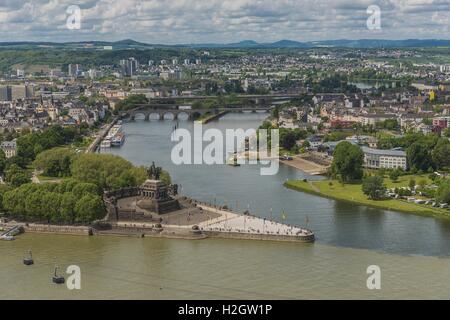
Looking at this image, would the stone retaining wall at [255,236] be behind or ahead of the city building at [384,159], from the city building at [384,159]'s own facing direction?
ahead

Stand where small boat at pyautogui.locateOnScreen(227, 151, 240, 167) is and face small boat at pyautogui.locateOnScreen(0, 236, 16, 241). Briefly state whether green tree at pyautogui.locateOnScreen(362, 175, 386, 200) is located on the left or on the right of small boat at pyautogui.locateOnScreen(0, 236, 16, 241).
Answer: left

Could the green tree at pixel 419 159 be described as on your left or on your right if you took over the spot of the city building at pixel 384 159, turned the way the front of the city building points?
on your left

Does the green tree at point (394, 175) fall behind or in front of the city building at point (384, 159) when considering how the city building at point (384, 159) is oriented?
in front

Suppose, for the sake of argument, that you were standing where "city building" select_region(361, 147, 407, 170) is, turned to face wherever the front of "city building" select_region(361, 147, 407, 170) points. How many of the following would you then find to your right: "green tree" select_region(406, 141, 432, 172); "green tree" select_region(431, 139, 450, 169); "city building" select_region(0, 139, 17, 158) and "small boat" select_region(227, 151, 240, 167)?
2

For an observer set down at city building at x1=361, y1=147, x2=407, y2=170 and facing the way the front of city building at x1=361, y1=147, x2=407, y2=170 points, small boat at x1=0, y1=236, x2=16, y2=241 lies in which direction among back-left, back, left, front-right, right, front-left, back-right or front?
front-right

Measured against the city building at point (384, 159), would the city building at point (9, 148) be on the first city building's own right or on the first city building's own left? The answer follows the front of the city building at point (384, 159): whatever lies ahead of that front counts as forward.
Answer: on the first city building's own right

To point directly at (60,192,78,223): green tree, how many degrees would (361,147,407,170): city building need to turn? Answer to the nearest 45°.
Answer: approximately 45° to its right

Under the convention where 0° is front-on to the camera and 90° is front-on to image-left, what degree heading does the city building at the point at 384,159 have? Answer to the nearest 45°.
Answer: approximately 0°

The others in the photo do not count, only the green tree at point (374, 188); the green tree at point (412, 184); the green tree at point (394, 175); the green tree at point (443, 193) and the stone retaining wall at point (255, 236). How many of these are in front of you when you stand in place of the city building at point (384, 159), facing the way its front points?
5

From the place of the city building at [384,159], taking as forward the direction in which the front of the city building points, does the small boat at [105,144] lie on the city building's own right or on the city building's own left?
on the city building's own right

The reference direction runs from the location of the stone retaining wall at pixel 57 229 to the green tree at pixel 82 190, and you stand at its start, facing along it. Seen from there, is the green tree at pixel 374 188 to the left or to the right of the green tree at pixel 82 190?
right

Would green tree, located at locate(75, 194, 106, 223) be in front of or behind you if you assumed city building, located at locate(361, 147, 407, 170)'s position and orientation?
in front
